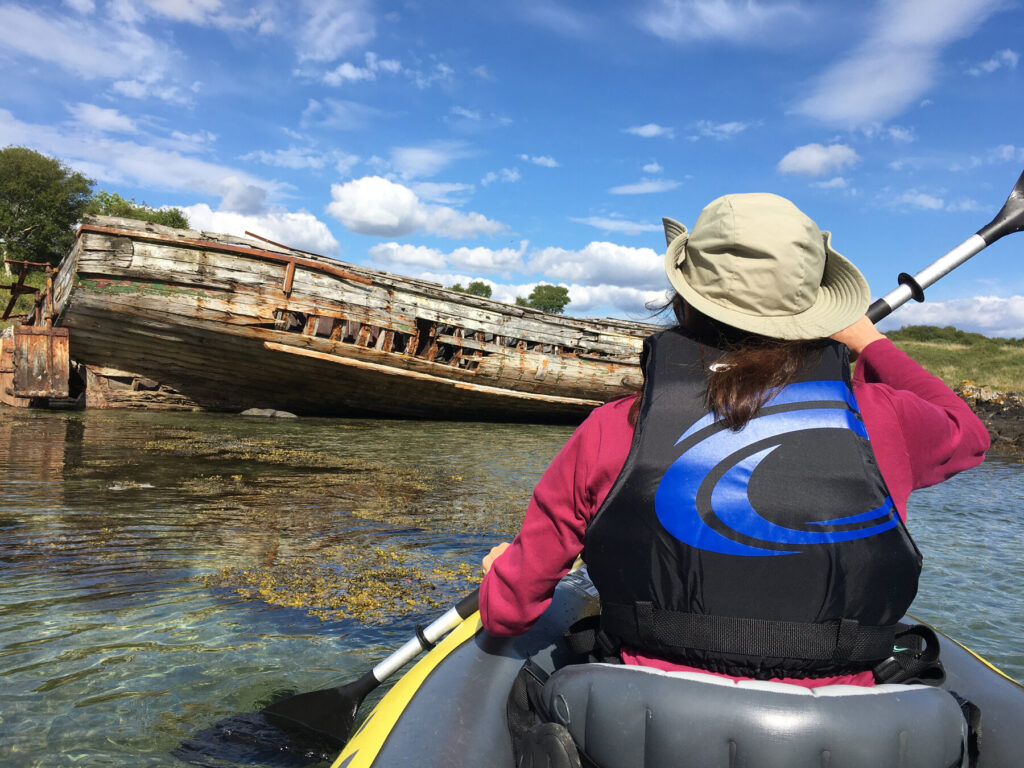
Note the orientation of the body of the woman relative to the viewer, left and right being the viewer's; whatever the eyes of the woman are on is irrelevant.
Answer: facing away from the viewer

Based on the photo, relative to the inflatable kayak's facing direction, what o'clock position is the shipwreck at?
The shipwreck is roughly at 11 o'clock from the inflatable kayak.

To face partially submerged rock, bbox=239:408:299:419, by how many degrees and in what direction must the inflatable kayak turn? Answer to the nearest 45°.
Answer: approximately 45° to its left

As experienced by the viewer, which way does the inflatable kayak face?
facing away from the viewer

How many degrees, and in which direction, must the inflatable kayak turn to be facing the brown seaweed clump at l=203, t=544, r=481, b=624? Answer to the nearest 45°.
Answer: approximately 45° to its left
